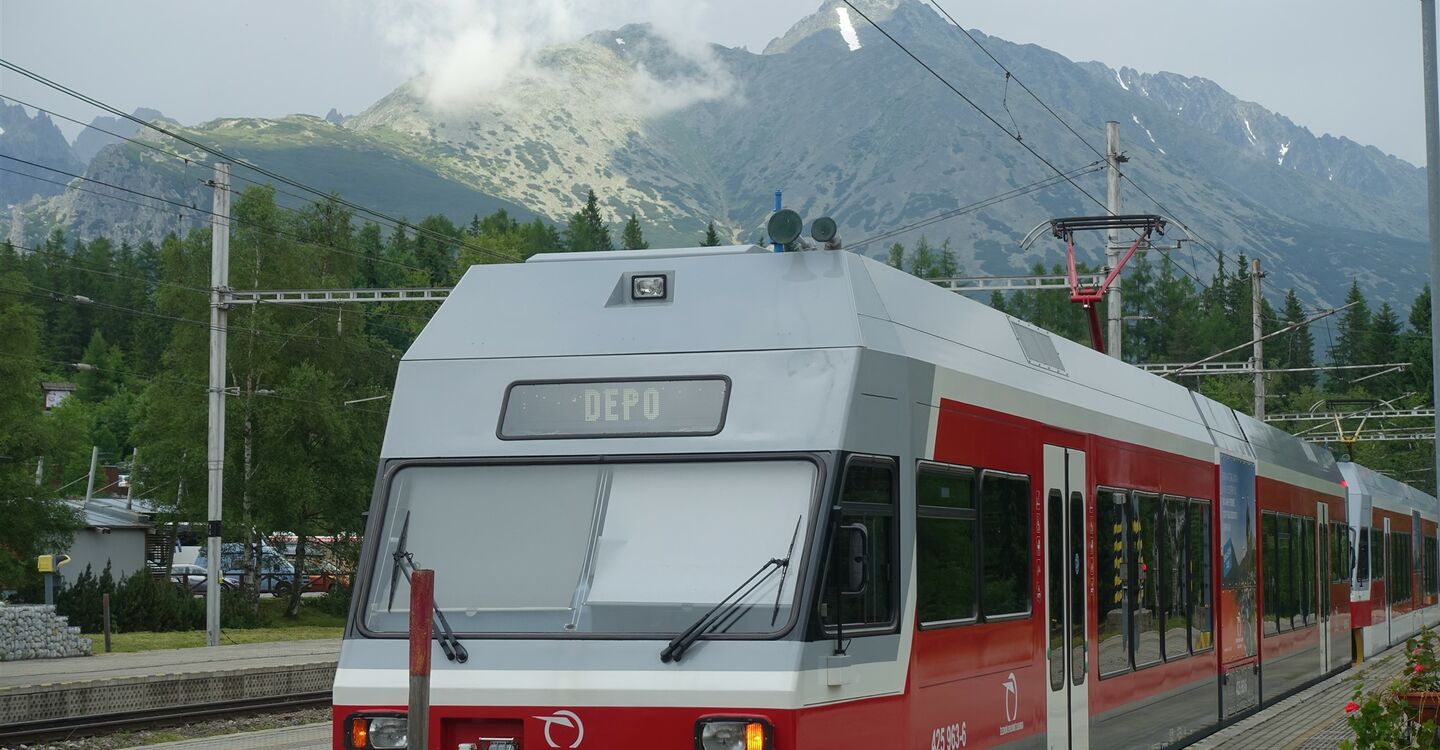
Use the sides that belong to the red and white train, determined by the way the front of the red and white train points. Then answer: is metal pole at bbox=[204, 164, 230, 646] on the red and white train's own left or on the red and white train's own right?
on the red and white train's own right

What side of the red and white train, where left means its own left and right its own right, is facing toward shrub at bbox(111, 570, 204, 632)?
right

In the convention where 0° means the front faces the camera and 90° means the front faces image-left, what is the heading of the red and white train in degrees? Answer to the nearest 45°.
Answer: approximately 45°

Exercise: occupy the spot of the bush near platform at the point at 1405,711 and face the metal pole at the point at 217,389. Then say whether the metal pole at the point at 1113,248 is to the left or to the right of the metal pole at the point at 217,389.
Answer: right

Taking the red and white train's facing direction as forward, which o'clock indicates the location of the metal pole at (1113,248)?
The metal pole is roughly at 5 o'clock from the red and white train.

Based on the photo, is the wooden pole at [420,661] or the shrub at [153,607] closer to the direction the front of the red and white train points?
the wooden pole

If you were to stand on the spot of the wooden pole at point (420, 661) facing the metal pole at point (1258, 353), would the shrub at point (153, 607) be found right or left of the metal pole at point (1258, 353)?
left

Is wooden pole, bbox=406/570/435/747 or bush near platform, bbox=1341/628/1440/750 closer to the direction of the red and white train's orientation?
the wooden pole
